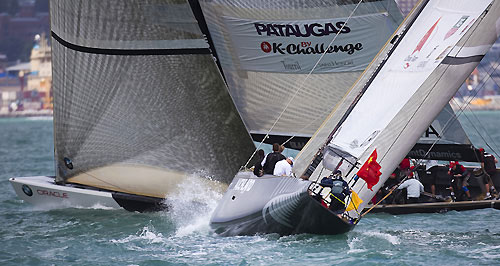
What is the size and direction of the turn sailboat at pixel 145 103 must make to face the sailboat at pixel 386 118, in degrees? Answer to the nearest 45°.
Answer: approximately 135° to its left

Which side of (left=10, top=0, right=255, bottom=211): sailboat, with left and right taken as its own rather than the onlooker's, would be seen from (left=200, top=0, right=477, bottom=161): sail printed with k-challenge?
back

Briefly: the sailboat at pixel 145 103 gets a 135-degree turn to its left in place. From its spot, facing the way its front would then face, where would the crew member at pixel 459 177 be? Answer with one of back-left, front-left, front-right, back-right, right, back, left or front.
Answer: front-left

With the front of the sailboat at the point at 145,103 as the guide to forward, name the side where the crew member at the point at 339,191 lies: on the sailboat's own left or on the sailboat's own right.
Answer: on the sailboat's own left

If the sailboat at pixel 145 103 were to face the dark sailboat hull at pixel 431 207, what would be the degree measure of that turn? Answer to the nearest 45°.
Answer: approximately 180°

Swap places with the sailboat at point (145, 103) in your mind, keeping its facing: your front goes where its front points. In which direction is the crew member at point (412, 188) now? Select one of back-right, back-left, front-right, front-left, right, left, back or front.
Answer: back

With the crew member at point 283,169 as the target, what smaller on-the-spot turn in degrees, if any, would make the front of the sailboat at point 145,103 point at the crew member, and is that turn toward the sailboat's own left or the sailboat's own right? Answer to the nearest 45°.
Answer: approximately 135° to the sailboat's own left

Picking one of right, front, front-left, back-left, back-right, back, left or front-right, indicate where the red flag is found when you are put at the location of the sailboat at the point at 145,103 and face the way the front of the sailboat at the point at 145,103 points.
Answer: back-left

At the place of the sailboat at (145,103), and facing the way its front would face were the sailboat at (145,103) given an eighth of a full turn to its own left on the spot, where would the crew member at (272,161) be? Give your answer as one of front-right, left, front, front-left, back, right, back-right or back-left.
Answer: left

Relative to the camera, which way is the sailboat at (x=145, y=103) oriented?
to the viewer's left
